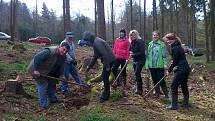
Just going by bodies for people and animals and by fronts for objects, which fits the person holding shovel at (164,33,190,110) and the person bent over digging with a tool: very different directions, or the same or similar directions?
very different directions

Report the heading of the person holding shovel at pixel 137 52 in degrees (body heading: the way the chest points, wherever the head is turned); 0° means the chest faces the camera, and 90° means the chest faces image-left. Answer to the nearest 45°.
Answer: approximately 45°

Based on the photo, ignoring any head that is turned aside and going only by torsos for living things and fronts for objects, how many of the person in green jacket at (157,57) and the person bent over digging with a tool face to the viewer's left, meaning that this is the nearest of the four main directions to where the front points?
0

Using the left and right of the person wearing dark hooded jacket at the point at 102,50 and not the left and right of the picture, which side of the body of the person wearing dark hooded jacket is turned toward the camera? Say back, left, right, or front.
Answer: left

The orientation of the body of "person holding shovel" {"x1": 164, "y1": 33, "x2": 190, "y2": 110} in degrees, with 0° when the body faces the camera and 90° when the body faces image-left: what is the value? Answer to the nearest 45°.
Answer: approximately 90°

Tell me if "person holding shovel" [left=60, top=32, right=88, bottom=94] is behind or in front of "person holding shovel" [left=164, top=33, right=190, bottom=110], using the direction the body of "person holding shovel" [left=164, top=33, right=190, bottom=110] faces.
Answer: in front

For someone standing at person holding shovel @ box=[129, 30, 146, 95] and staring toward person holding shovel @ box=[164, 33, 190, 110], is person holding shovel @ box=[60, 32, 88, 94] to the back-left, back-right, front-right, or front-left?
back-right

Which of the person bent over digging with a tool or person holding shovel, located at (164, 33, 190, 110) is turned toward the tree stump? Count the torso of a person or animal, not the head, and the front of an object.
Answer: the person holding shovel

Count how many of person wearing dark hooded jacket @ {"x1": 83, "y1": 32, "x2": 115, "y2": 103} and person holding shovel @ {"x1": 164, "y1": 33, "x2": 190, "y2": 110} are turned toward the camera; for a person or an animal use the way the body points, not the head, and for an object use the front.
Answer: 0

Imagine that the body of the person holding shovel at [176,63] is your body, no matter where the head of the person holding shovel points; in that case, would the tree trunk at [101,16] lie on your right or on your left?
on your right

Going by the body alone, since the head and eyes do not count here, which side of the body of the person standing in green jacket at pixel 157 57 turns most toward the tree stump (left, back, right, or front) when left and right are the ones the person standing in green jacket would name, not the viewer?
right

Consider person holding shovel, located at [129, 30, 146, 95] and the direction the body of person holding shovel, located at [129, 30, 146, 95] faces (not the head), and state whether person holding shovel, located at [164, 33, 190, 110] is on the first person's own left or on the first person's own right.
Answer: on the first person's own left
